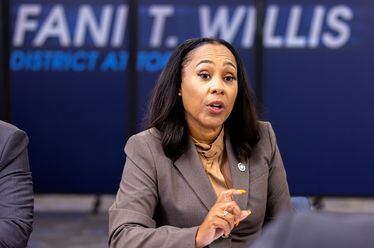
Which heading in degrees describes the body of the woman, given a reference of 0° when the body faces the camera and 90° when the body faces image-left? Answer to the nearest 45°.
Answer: approximately 315°
